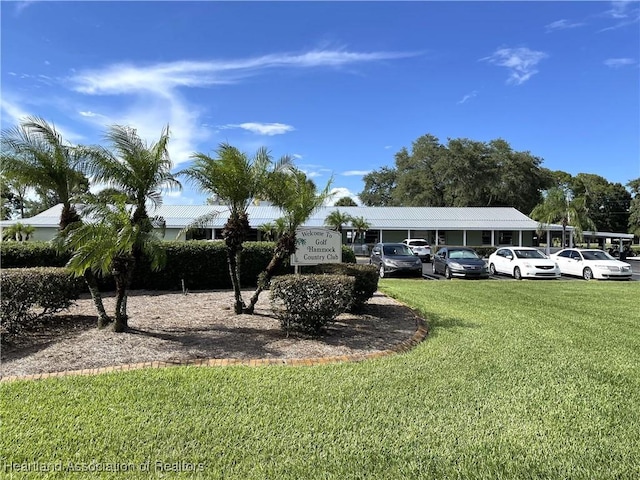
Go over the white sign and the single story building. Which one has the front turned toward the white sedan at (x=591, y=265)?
the single story building

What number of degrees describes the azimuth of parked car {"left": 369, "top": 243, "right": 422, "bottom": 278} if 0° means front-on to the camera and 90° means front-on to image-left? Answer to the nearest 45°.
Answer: approximately 315°

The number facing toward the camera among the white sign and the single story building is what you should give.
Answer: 2

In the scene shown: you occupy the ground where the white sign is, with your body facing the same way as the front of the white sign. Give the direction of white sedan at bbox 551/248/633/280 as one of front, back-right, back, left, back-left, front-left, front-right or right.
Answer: back-left

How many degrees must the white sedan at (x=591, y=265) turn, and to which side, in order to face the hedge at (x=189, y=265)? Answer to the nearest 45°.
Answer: approximately 90° to its right

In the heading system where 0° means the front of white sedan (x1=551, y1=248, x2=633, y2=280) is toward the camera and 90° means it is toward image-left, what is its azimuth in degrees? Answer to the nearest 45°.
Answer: approximately 315°

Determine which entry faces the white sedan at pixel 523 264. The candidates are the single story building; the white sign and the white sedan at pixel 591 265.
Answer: the single story building

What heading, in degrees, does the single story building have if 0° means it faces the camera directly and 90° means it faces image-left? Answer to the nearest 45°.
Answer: approximately 0°

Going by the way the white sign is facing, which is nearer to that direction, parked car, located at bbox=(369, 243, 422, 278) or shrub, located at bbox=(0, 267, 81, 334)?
the shrub

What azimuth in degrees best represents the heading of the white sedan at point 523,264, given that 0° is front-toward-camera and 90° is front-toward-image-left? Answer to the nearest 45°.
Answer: approximately 315°

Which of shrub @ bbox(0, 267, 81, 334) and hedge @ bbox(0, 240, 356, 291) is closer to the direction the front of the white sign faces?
the shrub

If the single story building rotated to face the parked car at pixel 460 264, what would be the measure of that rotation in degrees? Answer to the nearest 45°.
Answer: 0° — it already faces it

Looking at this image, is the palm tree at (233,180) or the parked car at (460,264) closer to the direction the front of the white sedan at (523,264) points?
the palm tree

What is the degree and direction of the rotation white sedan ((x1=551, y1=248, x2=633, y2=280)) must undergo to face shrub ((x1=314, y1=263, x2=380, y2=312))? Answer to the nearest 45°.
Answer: approximately 45° to its right
